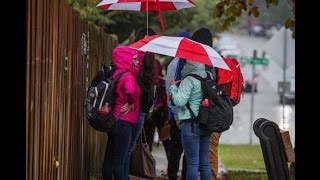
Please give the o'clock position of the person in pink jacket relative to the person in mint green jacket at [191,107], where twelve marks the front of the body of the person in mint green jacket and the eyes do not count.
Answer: The person in pink jacket is roughly at 12 o'clock from the person in mint green jacket.

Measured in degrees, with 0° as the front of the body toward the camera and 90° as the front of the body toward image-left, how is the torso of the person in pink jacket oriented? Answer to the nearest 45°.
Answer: approximately 270°

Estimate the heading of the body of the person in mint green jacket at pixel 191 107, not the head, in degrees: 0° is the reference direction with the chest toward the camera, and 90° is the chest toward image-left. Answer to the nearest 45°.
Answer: approximately 90°

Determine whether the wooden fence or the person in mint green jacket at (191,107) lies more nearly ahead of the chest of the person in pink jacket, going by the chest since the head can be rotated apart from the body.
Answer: the person in mint green jacket

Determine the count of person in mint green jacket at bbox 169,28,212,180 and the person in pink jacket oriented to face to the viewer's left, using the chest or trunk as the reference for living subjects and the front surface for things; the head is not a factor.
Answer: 1

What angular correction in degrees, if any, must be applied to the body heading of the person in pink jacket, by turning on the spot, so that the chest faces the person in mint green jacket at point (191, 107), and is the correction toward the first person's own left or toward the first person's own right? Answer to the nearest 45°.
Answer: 0° — they already face them

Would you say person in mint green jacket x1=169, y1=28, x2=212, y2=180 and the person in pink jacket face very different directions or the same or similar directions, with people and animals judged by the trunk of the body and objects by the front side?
very different directions

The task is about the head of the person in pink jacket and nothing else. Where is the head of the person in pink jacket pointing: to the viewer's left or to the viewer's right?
to the viewer's right
